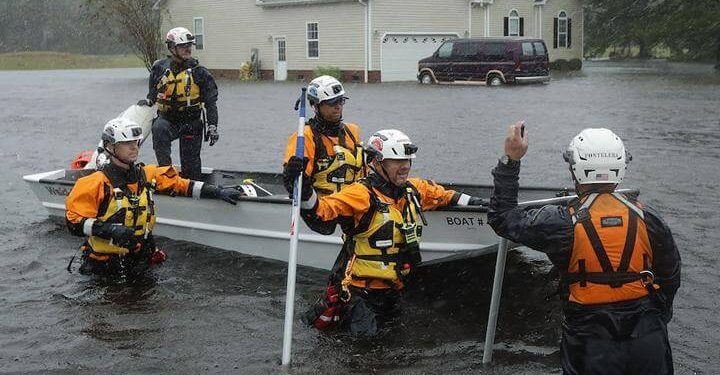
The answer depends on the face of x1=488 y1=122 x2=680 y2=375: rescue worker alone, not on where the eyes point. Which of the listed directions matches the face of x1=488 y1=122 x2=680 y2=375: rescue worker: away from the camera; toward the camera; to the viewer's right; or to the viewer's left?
away from the camera

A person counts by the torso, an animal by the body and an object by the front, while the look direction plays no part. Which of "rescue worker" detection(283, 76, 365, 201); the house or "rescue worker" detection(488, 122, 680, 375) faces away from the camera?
"rescue worker" detection(488, 122, 680, 375)

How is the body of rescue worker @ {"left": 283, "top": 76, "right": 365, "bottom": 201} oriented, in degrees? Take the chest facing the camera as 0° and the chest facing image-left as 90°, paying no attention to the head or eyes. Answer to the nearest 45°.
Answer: approximately 315°

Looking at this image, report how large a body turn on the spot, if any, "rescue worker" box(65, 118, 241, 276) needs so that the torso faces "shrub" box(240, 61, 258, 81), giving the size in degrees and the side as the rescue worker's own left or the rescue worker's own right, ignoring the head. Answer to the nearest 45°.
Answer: approximately 135° to the rescue worker's own left

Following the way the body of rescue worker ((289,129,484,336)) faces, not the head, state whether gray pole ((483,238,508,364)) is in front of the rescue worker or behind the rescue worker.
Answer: in front

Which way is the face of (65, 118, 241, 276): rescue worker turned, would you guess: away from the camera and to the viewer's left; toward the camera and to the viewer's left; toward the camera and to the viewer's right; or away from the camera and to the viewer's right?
toward the camera and to the viewer's right

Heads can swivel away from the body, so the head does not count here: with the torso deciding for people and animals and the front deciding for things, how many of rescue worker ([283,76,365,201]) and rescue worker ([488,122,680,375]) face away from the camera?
1

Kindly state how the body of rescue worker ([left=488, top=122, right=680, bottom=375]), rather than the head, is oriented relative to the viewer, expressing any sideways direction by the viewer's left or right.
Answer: facing away from the viewer

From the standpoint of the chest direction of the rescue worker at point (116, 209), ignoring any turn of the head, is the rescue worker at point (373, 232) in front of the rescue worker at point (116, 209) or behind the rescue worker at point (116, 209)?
in front

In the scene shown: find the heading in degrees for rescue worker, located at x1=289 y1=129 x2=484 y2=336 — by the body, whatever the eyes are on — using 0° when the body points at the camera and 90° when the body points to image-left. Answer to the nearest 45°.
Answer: approximately 315°
